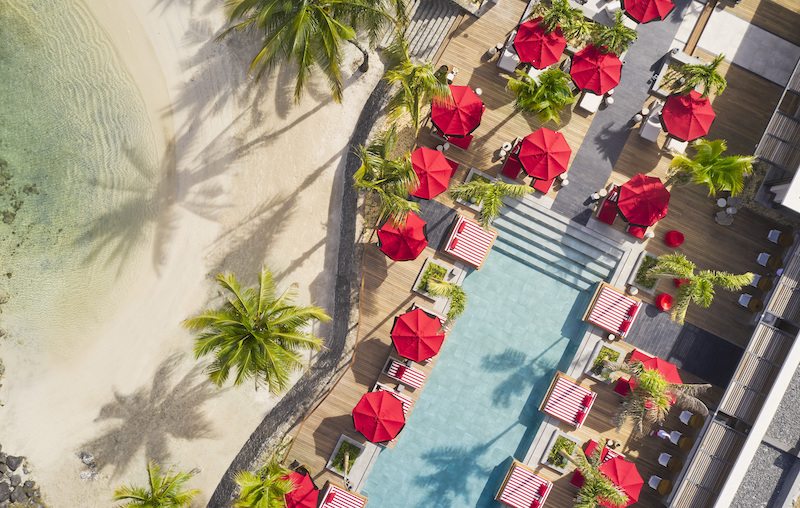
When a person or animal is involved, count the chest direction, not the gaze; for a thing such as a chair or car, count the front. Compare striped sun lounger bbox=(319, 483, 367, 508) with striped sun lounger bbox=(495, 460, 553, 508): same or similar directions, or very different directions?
very different directions

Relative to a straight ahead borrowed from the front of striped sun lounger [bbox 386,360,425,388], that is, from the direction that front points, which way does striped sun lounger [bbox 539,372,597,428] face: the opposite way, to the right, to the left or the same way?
the opposite way

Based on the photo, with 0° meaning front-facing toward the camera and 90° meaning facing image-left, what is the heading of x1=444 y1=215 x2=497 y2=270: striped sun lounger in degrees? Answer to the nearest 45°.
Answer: approximately 315°
